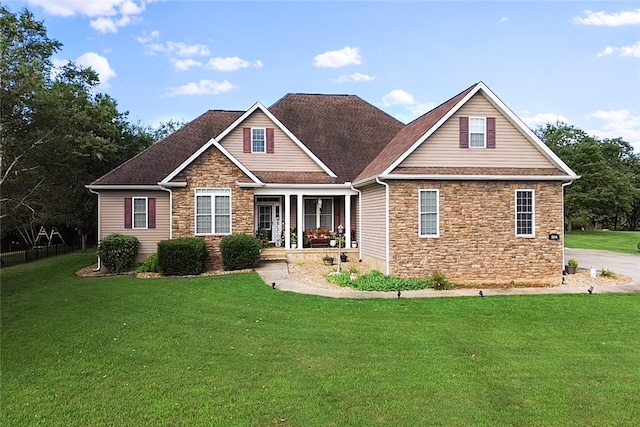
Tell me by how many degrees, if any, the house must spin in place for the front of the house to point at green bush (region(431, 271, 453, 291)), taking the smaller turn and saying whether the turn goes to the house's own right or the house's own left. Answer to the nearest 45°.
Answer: approximately 45° to the house's own left

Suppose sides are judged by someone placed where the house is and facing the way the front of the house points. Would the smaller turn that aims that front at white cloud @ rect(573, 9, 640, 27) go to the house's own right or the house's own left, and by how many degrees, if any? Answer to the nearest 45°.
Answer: approximately 90° to the house's own left

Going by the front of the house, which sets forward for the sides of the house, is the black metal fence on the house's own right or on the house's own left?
on the house's own right

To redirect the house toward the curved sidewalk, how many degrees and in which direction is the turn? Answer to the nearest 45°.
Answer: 0° — it already faces it

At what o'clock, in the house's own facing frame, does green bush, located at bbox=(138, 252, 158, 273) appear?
The green bush is roughly at 3 o'clock from the house.

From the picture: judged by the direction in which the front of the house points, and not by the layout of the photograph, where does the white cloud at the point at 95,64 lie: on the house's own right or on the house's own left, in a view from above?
on the house's own right

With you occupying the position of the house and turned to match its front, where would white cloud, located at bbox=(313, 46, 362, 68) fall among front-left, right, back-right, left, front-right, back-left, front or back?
back

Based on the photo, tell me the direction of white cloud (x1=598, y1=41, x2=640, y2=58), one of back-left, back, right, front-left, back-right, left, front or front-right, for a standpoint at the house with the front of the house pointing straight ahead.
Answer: left

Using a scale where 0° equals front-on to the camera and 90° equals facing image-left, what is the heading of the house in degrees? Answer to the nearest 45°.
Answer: approximately 0°
